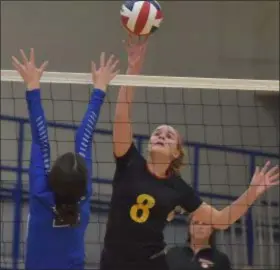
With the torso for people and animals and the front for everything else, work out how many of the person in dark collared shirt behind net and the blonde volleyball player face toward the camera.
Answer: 2

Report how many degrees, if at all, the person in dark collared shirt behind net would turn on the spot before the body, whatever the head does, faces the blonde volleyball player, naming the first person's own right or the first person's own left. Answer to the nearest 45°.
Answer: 0° — they already face them

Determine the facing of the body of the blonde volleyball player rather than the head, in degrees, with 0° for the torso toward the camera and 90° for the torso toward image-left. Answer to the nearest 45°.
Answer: approximately 0°
